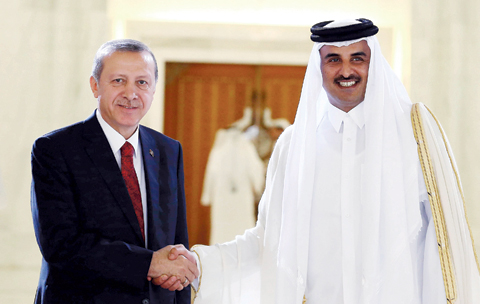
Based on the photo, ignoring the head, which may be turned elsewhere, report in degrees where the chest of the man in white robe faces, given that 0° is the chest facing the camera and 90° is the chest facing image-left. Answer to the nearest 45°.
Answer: approximately 0°

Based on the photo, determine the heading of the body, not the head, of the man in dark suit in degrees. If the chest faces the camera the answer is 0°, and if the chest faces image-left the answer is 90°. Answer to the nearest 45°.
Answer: approximately 315°

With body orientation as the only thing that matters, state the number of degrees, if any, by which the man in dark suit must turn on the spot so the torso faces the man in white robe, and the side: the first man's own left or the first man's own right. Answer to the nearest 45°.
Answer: approximately 45° to the first man's own left

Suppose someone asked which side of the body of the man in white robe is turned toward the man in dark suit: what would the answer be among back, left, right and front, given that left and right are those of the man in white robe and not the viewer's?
right
